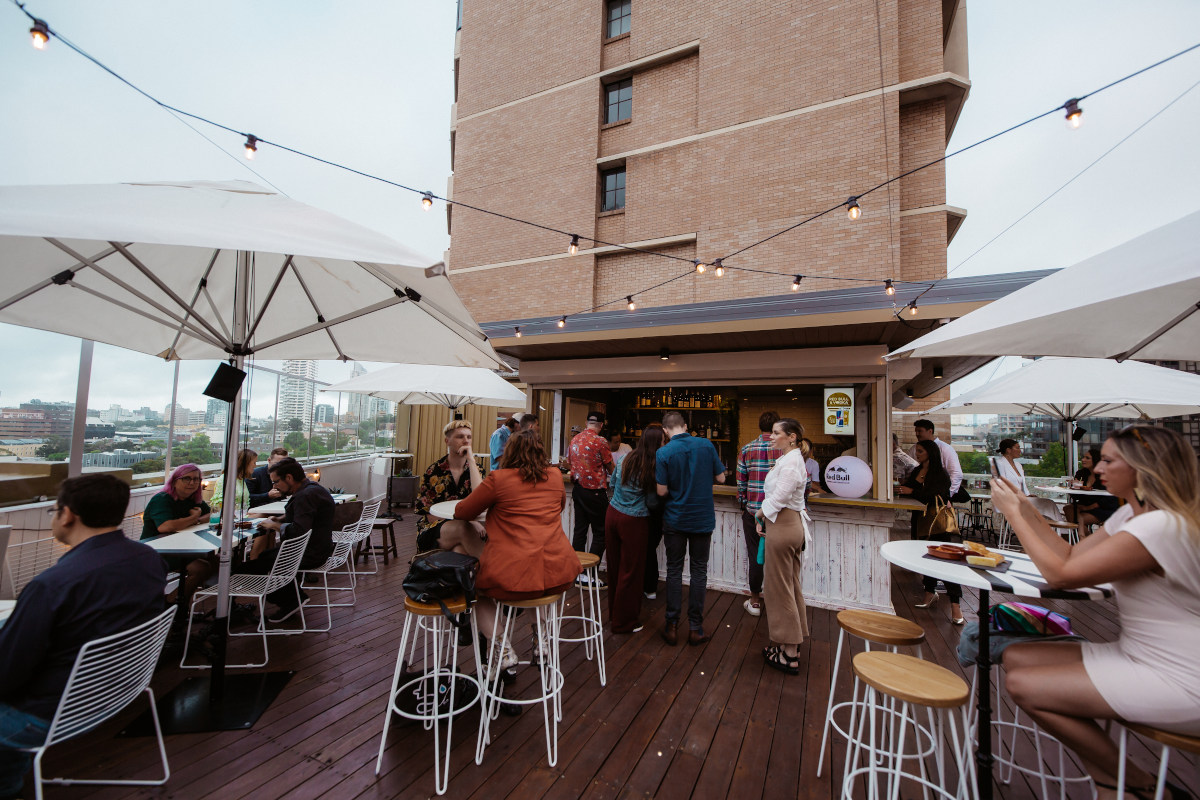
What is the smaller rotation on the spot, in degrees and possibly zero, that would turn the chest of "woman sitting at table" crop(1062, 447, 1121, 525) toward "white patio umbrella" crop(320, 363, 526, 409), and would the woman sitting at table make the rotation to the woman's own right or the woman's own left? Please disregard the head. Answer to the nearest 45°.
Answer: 0° — they already face it

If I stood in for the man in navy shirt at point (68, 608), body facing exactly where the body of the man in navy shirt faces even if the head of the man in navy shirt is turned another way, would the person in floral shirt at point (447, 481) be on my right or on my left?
on my right

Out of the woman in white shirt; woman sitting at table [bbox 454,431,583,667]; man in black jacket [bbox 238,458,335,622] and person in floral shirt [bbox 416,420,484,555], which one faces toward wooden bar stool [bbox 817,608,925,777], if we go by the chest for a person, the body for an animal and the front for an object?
the person in floral shirt

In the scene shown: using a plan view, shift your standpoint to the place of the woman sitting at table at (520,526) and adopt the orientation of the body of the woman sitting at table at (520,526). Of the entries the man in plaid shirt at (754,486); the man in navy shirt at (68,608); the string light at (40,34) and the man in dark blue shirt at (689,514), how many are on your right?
2

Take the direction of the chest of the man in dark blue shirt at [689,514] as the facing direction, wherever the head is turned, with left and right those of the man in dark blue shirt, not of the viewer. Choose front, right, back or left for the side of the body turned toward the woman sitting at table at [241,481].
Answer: left

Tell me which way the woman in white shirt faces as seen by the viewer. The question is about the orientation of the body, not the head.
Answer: to the viewer's left

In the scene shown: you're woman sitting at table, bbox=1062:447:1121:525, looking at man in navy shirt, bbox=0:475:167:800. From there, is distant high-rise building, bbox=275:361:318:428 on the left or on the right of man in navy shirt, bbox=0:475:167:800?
right

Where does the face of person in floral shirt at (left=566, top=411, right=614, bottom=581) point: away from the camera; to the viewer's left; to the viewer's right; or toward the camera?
away from the camera

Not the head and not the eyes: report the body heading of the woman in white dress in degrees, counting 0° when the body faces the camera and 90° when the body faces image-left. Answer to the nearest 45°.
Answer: approximately 90°

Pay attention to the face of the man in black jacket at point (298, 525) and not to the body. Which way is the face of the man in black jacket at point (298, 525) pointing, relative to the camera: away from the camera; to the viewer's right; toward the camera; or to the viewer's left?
to the viewer's left

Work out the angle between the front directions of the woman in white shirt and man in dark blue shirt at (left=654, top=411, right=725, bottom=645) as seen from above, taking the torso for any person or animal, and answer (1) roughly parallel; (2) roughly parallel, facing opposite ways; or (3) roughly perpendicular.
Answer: roughly perpendicular

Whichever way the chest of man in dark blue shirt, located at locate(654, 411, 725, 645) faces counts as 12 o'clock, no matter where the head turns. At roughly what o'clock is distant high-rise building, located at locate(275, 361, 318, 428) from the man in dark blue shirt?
The distant high-rise building is roughly at 10 o'clock from the man in dark blue shirt.

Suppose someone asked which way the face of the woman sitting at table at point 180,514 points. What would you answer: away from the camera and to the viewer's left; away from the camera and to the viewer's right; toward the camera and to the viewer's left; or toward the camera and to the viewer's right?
toward the camera and to the viewer's right

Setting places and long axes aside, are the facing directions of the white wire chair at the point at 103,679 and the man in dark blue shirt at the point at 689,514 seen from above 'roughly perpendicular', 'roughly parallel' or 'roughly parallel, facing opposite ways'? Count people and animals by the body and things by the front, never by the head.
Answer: roughly perpendicular

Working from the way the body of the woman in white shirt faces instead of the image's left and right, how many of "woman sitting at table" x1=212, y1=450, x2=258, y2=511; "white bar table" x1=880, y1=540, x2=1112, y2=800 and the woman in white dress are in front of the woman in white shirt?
1
